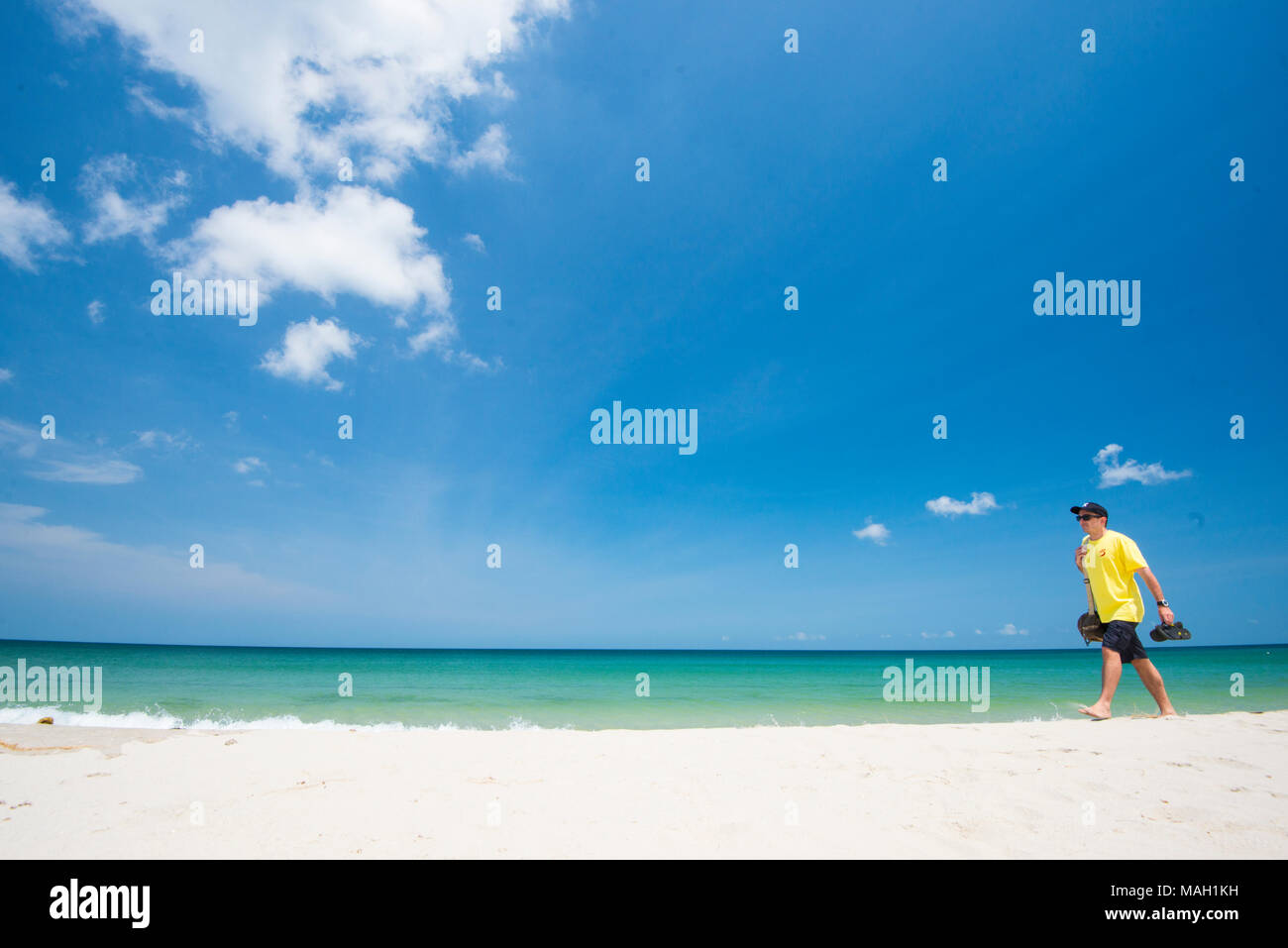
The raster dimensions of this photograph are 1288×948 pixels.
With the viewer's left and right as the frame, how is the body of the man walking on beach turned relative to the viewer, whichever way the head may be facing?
facing the viewer and to the left of the viewer

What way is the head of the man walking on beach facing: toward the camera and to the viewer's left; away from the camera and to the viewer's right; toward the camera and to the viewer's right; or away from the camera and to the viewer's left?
toward the camera and to the viewer's left
